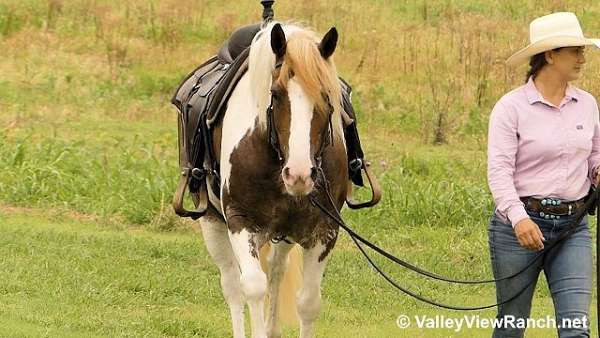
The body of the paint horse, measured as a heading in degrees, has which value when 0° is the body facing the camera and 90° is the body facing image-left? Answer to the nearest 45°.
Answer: approximately 0°

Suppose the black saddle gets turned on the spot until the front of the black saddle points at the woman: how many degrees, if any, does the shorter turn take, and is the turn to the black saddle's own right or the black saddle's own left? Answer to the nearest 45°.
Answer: approximately 45° to the black saddle's own left

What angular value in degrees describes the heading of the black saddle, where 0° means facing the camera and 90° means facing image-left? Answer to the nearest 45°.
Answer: approximately 0°
